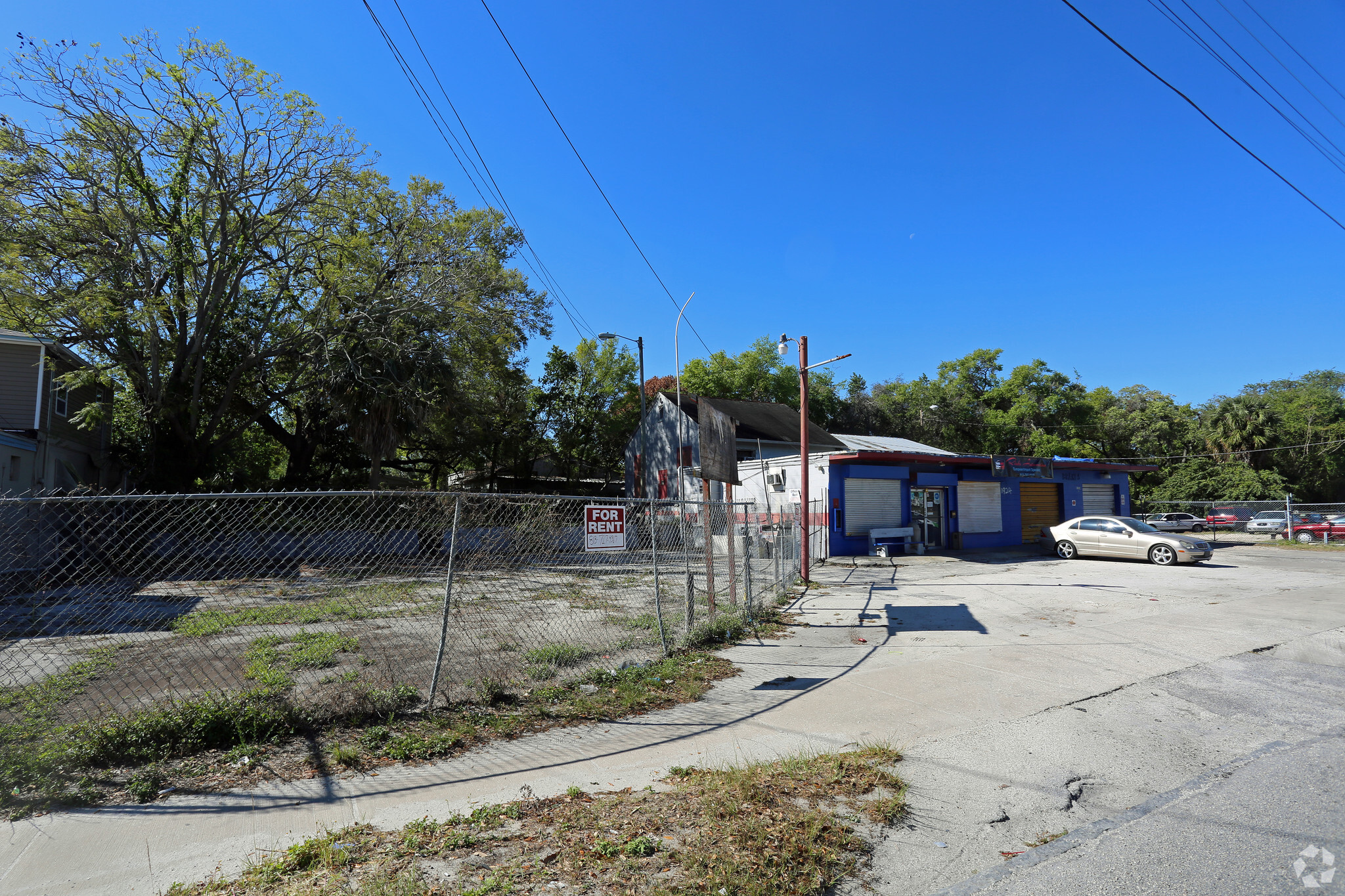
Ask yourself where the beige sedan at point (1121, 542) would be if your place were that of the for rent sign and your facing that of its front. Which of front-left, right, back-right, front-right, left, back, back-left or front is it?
back-left

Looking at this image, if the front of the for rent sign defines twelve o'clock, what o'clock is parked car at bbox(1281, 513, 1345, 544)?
The parked car is roughly at 8 o'clock from the for rent sign.

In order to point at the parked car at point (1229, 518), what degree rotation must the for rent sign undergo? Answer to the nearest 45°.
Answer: approximately 135° to its left

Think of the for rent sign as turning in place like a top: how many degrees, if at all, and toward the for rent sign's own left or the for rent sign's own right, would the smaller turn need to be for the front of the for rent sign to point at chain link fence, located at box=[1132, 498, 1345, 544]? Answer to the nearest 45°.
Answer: approximately 135° to the for rent sign's own left

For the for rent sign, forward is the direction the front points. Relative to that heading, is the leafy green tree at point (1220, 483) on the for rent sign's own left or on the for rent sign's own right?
on the for rent sign's own left

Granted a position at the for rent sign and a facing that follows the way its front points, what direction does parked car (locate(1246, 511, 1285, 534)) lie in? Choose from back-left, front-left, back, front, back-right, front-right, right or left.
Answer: back-left

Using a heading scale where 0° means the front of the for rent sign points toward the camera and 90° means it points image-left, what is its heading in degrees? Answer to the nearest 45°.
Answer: approximately 0°

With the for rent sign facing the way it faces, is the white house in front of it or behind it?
behind

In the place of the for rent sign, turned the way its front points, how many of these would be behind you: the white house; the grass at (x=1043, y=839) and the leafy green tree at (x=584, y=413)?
2

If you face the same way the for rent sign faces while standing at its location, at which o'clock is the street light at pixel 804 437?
The street light is roughly at 7 o'clock from the for rent sign.

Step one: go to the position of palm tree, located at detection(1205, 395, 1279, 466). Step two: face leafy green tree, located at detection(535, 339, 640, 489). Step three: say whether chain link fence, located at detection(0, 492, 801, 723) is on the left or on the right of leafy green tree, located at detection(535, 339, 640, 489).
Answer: left

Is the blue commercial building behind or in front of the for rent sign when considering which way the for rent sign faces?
behind

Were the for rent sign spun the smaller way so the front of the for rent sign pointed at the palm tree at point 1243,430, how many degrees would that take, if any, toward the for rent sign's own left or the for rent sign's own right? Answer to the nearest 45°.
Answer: approximately 135° to the for rent sign's own left
